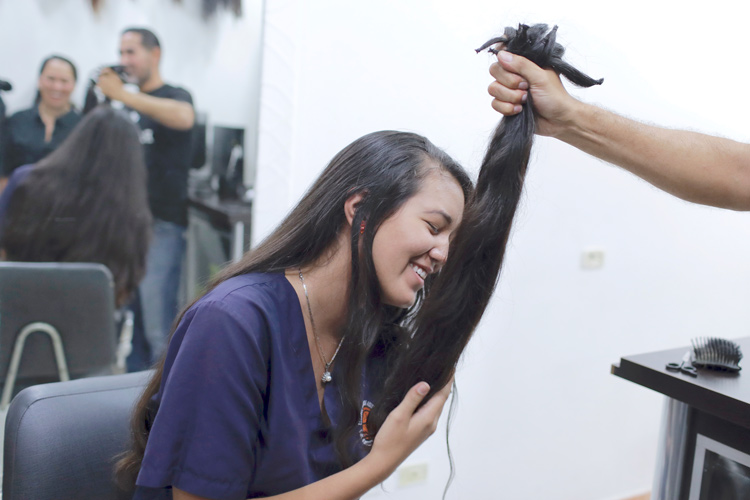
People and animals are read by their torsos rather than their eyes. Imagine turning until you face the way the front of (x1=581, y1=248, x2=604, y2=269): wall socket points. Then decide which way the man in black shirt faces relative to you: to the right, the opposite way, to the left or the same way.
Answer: the same way

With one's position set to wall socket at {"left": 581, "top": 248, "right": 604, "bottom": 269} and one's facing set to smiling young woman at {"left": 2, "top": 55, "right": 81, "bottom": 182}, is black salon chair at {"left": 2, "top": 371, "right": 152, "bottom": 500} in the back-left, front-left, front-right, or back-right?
front-left

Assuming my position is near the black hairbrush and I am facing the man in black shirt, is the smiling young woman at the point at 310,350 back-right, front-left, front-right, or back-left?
front-left

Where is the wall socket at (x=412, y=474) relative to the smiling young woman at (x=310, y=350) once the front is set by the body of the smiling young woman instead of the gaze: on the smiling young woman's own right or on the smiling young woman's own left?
on the smiling young woman's own left

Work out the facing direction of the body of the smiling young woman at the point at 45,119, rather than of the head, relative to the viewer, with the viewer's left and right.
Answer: facing the viewer

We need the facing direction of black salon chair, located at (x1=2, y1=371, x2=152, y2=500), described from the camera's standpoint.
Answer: facing the viewer and to the right of the viewer

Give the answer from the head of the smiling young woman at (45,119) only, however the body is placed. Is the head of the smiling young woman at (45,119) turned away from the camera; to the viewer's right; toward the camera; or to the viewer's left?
toward the camera

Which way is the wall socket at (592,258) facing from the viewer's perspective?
toward the camera

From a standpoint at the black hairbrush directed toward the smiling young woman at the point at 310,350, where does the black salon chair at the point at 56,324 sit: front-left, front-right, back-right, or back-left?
front-right

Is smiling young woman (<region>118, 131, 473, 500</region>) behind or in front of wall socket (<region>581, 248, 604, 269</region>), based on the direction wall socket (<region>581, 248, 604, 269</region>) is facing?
in front

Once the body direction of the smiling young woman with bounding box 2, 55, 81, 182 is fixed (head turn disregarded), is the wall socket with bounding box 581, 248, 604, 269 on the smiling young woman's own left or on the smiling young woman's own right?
on the smiling young woman's own left

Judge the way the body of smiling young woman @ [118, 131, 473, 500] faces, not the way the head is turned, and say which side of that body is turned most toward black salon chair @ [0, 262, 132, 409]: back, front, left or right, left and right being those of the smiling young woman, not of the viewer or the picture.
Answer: back
